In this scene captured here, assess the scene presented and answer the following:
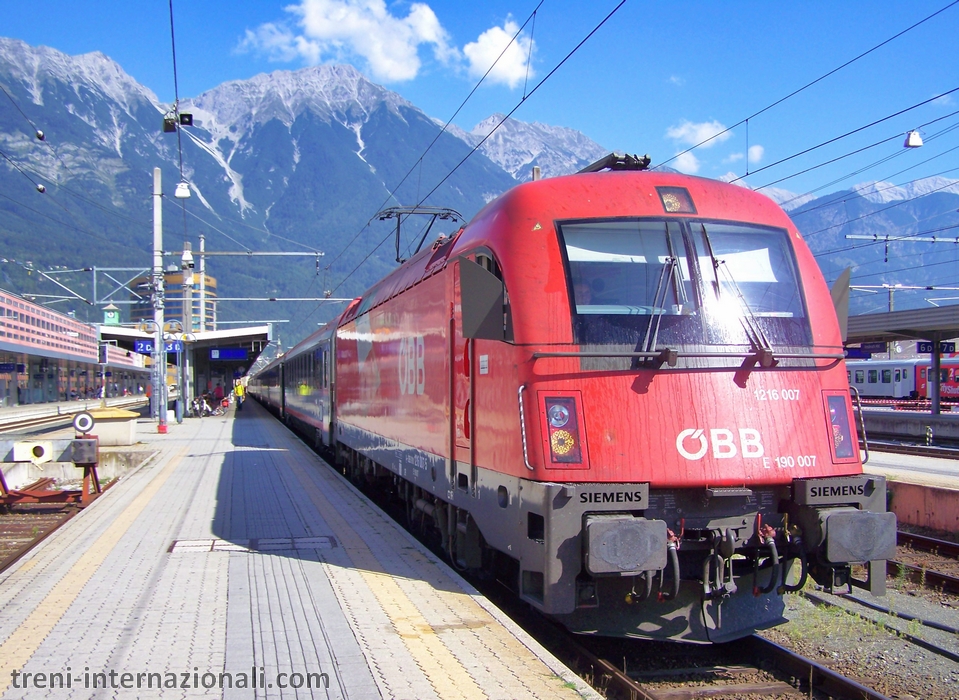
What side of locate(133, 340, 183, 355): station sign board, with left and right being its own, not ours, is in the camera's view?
front

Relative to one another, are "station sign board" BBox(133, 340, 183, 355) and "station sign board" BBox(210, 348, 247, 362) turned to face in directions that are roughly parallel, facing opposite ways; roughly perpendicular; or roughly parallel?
roughly parallel

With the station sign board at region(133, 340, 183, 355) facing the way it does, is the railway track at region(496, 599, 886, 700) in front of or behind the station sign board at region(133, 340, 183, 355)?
in front

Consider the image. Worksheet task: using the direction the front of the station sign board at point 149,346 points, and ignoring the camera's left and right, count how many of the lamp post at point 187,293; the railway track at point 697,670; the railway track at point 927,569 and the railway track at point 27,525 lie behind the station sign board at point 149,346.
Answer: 1

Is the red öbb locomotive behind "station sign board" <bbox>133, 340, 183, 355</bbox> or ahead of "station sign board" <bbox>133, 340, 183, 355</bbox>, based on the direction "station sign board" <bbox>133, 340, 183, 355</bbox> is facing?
ahead

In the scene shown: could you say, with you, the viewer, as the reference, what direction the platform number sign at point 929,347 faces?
facing the viewer

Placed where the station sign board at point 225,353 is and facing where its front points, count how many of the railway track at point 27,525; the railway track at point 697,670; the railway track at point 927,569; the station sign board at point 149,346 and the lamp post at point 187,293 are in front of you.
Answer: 5

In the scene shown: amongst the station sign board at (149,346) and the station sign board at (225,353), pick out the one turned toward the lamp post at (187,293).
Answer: the station sign board at (225,353)

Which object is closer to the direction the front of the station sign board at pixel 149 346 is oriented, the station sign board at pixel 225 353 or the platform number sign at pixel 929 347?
the platform number sign

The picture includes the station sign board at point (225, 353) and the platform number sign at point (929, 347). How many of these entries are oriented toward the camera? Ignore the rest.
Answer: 2

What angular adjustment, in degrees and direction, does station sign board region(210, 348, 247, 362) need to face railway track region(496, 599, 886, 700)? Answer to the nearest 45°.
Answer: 0° — it already faces it

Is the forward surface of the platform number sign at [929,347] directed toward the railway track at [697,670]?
yes

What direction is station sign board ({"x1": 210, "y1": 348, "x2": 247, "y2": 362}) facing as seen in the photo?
toward the camera

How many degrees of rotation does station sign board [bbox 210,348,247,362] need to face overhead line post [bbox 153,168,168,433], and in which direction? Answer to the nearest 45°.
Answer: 0° — it already faces it
